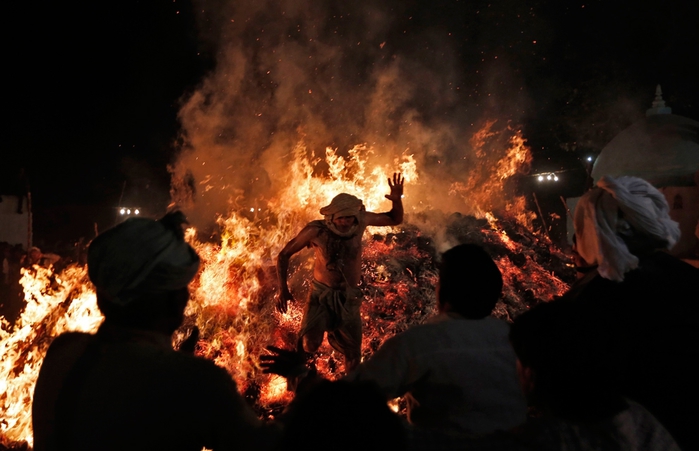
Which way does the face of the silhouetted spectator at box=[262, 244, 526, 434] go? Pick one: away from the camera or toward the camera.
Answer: away from the camera

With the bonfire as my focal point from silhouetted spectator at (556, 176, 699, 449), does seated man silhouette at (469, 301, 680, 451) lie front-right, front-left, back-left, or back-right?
back-left

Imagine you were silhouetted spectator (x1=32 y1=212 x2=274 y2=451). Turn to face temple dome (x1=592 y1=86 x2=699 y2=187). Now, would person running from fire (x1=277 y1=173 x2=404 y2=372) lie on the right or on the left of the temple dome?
left

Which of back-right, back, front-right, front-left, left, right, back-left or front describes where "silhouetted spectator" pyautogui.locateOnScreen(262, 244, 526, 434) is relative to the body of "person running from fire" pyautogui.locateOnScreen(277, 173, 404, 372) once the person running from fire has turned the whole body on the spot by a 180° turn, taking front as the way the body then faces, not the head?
back

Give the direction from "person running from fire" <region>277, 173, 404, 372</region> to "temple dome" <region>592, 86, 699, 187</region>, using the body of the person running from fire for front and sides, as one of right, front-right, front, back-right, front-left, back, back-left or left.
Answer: left

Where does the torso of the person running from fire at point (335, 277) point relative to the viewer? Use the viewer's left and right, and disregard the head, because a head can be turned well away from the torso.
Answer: facing the viewer

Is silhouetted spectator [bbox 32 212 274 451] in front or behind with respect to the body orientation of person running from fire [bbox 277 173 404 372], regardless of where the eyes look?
in front

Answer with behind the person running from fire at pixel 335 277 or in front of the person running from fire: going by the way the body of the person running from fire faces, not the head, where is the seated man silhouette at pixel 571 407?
in front

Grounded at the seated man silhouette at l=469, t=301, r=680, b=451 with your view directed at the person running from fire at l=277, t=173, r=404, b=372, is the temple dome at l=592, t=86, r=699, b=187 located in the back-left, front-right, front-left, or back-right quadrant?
front-right

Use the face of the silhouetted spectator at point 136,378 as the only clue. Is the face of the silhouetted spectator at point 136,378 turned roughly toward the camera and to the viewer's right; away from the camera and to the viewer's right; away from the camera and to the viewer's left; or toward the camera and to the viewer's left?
away from the camera and to the viewer's right
